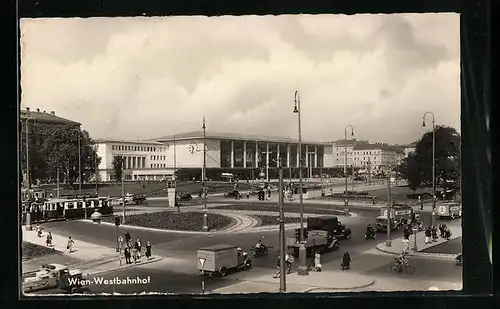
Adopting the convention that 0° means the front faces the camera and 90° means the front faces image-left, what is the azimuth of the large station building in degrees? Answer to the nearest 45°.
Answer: approximately 315°
